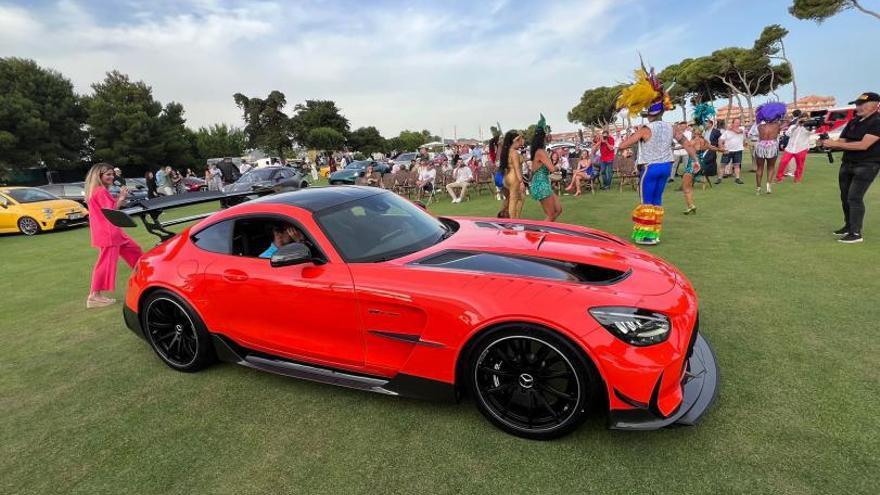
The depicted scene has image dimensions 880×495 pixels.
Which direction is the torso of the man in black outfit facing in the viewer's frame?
to the viewer's left

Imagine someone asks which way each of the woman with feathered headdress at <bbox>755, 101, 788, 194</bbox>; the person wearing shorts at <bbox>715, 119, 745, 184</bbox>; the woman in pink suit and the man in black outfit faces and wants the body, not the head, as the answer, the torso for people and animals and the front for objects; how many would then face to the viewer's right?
1

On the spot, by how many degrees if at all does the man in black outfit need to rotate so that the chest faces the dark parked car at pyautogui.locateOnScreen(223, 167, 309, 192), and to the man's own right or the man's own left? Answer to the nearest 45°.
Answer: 0° — they already face it

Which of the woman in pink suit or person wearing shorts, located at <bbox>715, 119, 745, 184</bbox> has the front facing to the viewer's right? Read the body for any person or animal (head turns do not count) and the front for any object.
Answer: the woman in pink suit

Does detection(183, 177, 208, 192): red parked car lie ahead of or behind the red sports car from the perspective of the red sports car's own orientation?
behind

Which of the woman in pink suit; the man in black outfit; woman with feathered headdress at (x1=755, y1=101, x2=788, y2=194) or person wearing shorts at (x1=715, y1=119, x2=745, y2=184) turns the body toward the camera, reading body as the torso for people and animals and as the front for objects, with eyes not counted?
the person wearing shorts

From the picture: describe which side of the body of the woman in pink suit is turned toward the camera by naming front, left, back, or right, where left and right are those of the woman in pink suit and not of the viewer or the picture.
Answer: right

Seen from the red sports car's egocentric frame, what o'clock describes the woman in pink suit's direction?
The woman in pink suit is roughly at 6 o'clock from the red sports car.

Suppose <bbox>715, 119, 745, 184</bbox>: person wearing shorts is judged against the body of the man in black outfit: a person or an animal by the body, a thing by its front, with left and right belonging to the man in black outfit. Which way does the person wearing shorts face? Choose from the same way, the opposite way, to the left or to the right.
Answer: to the left

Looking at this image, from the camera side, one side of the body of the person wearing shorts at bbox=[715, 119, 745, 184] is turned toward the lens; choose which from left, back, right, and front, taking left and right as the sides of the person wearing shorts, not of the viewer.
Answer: front
